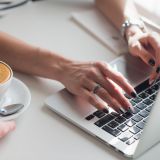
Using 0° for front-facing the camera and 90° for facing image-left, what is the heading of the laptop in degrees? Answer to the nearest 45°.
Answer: approximately 135°
